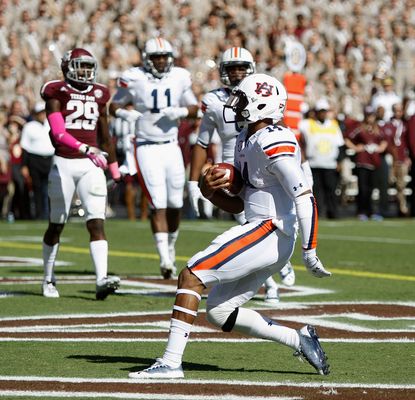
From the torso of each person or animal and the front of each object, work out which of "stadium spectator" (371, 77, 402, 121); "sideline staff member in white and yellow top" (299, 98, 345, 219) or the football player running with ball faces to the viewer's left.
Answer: the football player running with ball

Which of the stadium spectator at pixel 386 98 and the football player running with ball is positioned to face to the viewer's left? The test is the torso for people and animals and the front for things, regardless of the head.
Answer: the football player running with ball

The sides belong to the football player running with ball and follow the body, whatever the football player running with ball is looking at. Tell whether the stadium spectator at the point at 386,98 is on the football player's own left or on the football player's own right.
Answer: on the football player's own right

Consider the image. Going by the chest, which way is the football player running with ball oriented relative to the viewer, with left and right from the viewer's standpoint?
facing to the left of the viewer

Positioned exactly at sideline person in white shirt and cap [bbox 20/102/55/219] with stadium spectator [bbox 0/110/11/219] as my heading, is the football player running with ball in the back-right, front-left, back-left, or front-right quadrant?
back-left

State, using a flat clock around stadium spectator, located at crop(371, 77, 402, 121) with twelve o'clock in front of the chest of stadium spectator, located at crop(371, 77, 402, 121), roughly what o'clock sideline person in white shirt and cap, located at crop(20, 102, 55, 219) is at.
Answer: sideline person in white shirt and cap, located at crop(20, 102, 55, 219) is roughly at 2 o'clock from stadium spectator, located at crop(371, 77, 402, 121).

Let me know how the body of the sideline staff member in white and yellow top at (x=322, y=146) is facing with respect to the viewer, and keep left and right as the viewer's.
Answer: facing the viewer

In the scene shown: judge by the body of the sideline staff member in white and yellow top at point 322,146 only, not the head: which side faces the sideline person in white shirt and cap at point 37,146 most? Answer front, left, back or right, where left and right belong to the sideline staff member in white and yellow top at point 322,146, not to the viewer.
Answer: right

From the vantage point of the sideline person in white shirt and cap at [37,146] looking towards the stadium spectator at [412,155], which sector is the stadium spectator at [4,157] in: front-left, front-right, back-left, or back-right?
back-left

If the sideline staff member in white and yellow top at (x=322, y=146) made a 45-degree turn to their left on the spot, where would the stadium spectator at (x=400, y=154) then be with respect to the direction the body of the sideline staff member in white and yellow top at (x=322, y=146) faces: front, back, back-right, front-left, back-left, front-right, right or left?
left

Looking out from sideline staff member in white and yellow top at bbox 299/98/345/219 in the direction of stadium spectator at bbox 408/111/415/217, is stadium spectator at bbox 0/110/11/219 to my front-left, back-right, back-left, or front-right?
back-left

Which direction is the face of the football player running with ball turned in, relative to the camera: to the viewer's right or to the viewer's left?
to the viewer's left
